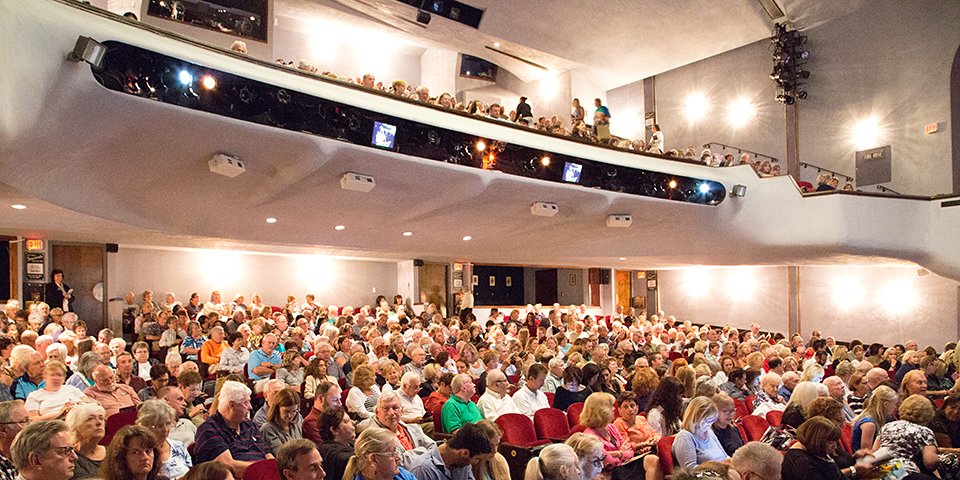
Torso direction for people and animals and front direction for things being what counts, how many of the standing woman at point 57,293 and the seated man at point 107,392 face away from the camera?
0

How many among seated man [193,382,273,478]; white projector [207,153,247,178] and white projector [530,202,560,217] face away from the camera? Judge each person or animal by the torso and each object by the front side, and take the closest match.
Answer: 0

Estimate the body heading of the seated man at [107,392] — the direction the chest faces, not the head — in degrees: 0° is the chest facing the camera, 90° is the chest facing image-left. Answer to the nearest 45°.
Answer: approximately 315°

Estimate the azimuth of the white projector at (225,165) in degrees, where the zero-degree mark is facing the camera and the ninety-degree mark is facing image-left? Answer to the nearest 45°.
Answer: approximately 315°

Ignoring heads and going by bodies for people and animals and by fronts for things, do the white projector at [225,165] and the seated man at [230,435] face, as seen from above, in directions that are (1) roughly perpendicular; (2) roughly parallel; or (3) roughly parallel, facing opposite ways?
roughly parallel

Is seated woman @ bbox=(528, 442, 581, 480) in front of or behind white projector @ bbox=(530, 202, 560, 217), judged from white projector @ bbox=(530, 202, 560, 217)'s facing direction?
in front

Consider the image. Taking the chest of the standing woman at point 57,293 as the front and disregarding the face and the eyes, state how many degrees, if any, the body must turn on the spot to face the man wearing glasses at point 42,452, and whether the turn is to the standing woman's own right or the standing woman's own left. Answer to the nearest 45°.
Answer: approximately 45° to the standing woman's own right

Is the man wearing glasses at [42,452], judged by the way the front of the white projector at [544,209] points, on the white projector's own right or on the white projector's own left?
on the white projector's own right

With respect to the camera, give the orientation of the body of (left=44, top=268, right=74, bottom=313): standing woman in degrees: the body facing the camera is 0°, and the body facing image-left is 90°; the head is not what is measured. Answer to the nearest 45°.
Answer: approximately 315°

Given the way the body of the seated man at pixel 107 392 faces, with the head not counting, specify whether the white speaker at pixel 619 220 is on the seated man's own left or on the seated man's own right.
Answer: on the seated man's own left
